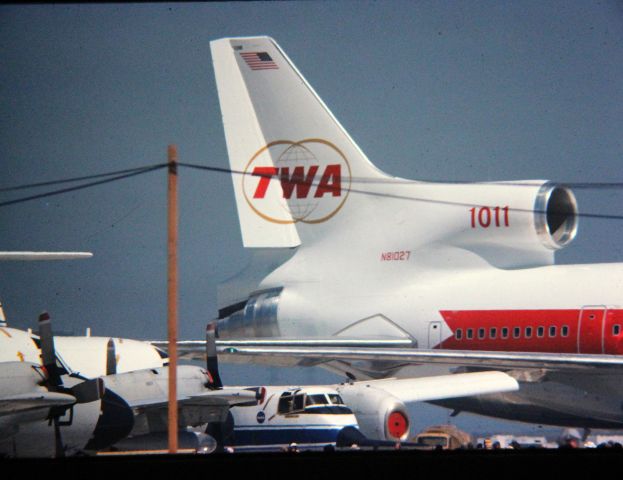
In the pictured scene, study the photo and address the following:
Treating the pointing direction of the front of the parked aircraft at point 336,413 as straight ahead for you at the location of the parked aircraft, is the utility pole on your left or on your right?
on your right

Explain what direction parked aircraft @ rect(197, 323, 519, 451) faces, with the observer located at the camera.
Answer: facing the viewer and to the right of the viewer

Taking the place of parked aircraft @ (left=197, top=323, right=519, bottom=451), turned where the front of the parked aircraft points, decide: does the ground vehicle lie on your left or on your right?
on your left
